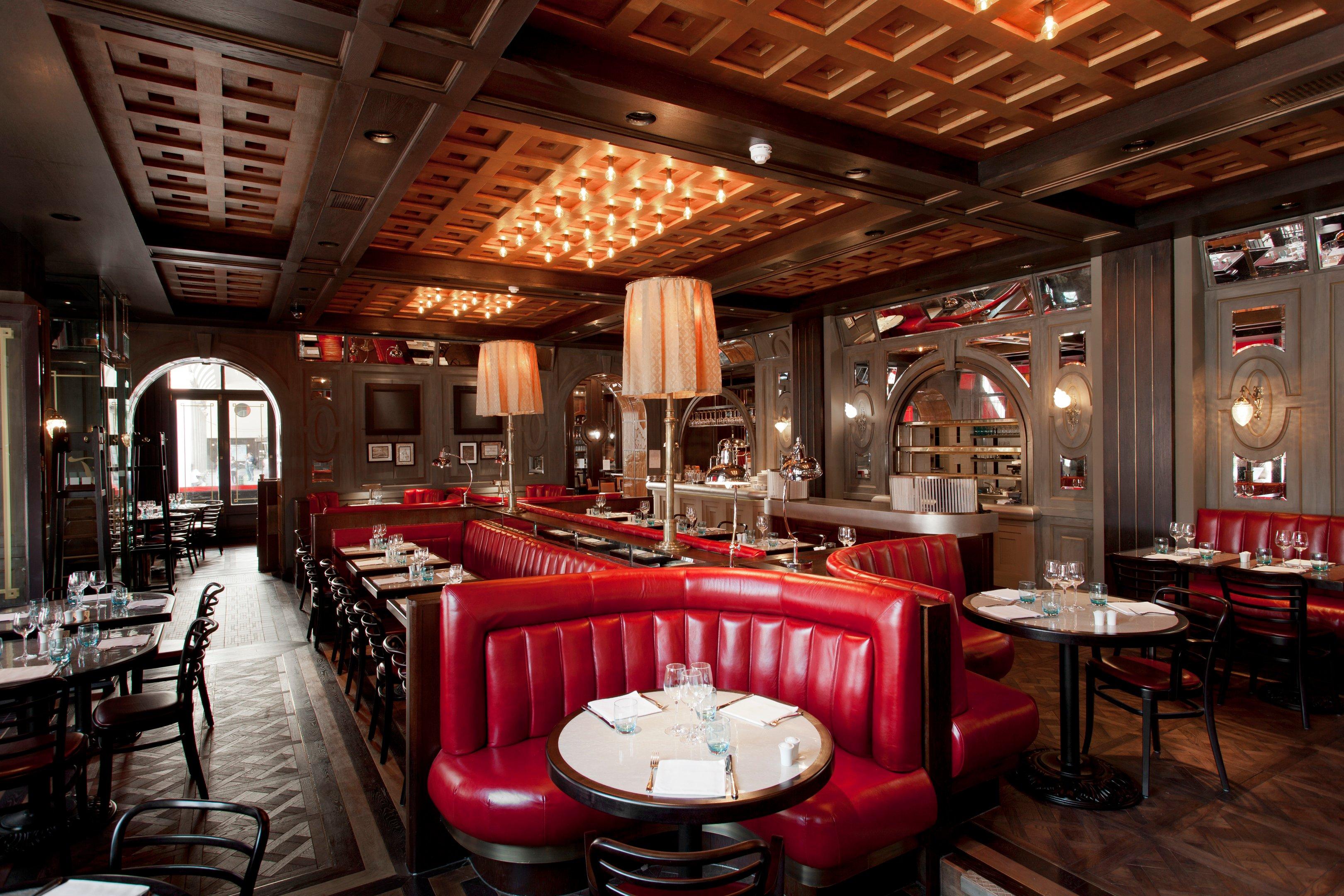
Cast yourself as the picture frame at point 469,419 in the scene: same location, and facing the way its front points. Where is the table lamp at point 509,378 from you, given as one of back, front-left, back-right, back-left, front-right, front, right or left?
front

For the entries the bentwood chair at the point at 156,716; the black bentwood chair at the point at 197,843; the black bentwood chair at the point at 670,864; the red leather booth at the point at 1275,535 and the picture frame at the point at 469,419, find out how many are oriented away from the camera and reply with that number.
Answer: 1

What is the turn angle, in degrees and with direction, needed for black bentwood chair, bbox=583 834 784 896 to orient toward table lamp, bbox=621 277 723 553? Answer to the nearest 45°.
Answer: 0° — it already faces it

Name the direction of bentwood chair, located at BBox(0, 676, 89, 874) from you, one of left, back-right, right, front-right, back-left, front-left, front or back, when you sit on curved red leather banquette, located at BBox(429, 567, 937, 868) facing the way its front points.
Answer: right

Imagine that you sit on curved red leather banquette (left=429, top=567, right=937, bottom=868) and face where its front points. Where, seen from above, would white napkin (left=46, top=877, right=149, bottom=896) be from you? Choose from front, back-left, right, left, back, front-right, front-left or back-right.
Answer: front-right

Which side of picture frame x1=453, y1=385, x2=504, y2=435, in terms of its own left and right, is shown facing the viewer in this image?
front

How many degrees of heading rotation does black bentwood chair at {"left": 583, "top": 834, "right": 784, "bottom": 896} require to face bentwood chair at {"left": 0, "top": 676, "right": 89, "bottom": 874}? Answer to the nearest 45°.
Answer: approximately 45° to its left

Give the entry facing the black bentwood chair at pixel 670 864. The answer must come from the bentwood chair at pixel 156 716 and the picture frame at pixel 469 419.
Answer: the picture frame

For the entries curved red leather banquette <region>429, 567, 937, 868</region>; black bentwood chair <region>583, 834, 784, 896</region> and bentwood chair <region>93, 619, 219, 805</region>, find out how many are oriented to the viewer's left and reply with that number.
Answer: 1

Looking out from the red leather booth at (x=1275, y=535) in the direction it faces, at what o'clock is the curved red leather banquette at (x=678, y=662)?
The curved red leather banquette is roughly at 11 o'clock from the red leather booth.

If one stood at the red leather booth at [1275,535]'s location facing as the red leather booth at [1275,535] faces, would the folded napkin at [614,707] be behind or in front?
in front

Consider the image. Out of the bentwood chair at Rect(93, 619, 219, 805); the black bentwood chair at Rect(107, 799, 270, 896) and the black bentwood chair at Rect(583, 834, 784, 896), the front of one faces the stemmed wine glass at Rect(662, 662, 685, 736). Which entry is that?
the black bentwood chair at Rect(583, 834, 784, 896)

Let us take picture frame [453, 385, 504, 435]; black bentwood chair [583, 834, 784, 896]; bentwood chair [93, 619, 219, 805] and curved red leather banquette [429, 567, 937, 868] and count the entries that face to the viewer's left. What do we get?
1

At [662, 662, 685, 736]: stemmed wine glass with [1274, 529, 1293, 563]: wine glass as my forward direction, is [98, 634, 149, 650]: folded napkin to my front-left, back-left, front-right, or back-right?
back-left

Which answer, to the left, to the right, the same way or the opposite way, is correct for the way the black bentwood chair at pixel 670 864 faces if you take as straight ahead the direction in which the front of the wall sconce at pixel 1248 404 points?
to the right

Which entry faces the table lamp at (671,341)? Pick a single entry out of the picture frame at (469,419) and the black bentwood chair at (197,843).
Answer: the picture frame

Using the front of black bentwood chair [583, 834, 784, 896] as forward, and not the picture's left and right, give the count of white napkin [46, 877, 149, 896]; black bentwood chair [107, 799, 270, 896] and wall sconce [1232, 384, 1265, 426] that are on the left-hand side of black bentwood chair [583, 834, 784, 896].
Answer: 2

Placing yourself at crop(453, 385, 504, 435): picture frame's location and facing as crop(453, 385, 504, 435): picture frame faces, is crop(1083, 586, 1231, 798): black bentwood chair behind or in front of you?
in front

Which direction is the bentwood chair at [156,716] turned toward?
to the viewer's left

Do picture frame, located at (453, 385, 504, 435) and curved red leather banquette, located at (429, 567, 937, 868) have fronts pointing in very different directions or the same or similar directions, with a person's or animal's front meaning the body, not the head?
same or similar directions

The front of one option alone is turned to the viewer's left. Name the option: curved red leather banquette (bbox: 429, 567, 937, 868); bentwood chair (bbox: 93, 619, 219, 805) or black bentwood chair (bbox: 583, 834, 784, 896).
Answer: the bentwood chair

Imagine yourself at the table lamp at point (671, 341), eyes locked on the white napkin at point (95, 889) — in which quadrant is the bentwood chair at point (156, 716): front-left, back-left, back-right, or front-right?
front-right
